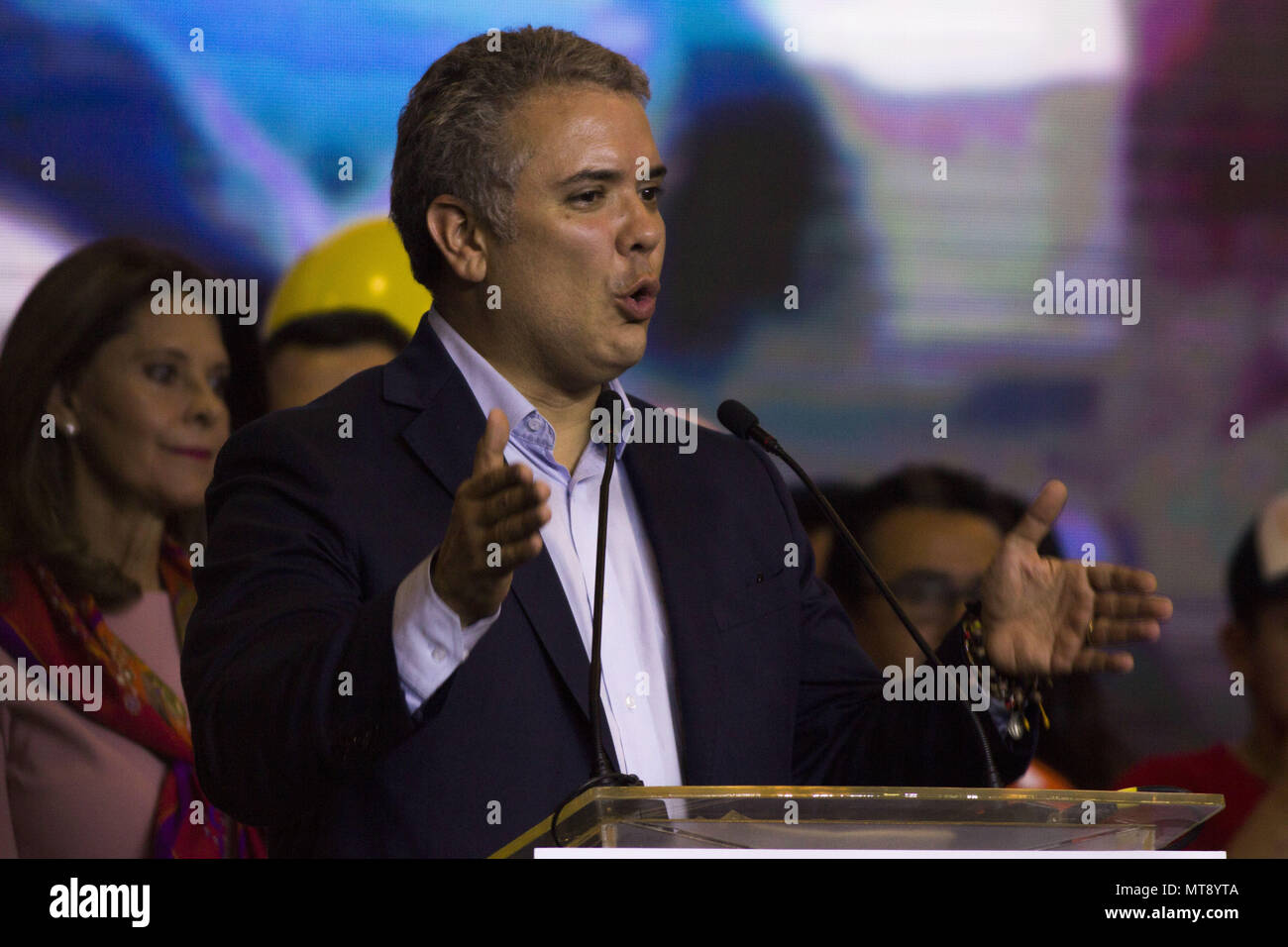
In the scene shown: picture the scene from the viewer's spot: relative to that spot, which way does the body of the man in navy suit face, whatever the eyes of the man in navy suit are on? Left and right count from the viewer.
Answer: facing the viewer and to the right of the viewer
